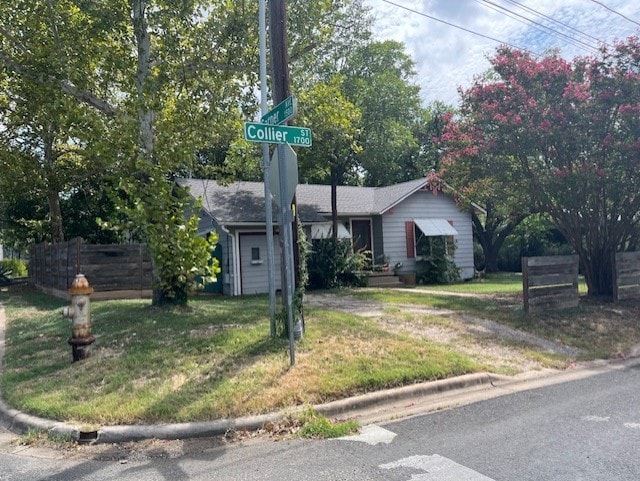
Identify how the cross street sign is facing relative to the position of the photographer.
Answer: facing the viewer and to the left of the viewer

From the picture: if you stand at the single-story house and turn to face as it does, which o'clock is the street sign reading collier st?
The street sign reading collier st is roughly at 12 o'clock from the single-story house.

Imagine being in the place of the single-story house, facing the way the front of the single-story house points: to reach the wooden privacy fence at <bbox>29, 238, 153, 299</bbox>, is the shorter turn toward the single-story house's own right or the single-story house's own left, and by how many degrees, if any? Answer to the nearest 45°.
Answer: approximately 45° to the single-story house's own right

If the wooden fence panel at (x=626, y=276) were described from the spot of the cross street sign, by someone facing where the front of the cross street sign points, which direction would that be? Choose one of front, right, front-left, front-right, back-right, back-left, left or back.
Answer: back

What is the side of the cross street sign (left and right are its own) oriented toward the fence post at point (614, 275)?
back

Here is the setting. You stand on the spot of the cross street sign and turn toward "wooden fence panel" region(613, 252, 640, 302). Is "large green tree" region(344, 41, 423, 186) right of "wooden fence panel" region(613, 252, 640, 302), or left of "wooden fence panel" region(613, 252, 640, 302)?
left

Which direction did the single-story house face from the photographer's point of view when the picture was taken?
facing the viewer

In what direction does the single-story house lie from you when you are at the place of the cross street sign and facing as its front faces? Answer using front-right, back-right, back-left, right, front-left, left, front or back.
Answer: back-right

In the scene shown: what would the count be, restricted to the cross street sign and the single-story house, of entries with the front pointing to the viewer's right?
0

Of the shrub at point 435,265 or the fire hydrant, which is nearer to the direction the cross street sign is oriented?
the fire hydrant
